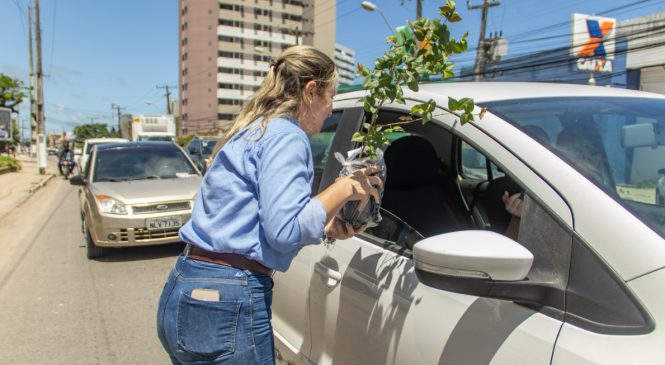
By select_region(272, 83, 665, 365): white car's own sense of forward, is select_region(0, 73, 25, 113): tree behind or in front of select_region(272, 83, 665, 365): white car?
behind

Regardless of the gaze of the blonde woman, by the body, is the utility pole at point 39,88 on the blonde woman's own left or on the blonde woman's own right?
on the blonde woman's own left

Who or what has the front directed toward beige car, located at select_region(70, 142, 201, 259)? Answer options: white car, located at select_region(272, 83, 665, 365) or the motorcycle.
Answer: the motorcycle

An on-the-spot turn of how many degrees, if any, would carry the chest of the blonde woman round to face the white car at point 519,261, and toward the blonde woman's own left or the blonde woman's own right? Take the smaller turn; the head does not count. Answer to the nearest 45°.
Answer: approximately 45° to the blonde woman's own right

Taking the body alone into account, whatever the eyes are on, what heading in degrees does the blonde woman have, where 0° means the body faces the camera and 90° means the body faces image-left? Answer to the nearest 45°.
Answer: approximately 225°

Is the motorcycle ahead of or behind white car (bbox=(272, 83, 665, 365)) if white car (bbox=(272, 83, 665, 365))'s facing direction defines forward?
behind

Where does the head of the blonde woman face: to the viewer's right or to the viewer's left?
to the viewer's right

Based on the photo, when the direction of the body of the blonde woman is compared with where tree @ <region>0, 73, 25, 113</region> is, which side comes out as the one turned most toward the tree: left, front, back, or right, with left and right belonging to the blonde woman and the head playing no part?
left

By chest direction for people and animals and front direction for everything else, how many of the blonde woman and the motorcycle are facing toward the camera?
1

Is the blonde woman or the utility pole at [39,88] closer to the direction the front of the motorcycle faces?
the blonde woman

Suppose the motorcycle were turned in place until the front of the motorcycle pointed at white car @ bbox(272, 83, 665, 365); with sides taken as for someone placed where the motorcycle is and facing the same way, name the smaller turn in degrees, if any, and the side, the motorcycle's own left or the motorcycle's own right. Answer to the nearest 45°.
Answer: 0° — it already faces it
